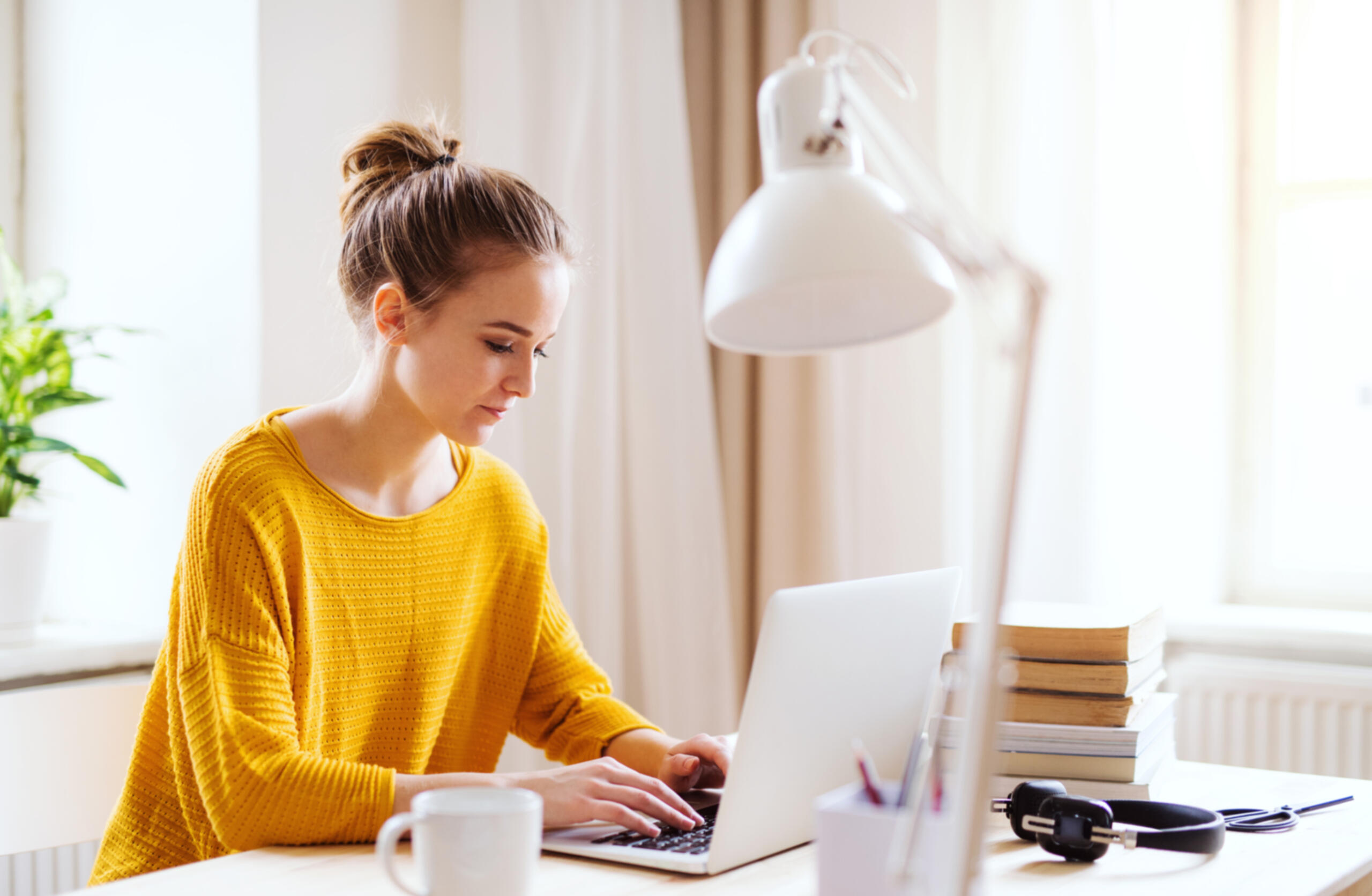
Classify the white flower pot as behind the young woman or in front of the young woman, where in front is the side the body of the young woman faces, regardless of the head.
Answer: behind

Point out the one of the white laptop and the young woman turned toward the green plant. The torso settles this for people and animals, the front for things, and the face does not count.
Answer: the white laptop

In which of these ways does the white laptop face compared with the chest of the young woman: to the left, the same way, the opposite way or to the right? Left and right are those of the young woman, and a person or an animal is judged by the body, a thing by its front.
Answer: the opposite way

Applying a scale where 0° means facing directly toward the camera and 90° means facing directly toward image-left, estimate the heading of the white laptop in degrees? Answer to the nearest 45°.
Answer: approximately 135°

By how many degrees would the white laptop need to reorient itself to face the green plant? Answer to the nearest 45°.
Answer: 0° — it already faces it

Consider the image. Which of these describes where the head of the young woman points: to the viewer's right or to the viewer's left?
to the viewer's right

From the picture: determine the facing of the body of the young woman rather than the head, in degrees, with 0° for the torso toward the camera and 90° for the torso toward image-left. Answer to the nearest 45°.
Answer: approximately 315°

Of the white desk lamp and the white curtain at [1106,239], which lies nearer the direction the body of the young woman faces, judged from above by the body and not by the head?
the white desk lamp

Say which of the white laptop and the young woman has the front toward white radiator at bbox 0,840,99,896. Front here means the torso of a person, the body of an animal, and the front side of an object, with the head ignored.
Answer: the white laptop
